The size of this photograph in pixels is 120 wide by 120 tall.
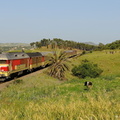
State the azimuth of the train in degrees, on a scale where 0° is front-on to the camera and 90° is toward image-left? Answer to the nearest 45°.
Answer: approximately 45°

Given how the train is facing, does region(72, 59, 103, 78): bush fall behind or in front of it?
behind

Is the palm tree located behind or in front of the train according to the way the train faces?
behind
